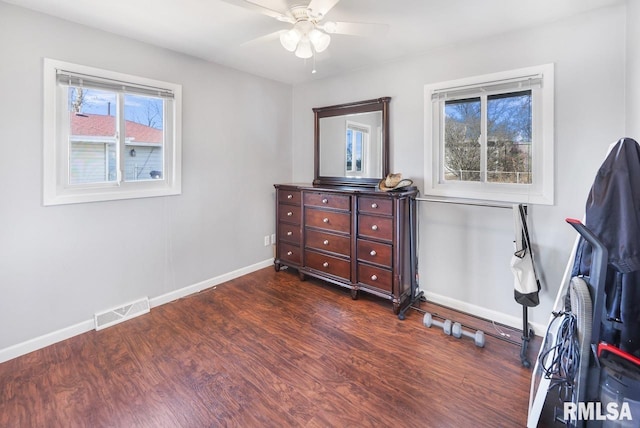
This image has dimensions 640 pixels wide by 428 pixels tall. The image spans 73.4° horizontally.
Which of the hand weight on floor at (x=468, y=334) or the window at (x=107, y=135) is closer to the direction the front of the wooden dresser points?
the window

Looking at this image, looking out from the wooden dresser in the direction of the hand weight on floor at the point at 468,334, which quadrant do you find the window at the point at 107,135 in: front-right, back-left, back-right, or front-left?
back-right

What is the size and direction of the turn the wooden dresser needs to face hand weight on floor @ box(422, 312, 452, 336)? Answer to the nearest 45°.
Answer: approximately 90° to its left

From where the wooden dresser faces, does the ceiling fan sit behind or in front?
in front

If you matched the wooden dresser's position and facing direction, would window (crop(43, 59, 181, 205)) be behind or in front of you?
in front

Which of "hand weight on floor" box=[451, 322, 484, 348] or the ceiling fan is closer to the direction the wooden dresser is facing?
the ceiling fan

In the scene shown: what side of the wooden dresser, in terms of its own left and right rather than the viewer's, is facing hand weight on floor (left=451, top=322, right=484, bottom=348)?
left

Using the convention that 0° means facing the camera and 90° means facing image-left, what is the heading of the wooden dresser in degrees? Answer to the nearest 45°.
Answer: approximately 45°

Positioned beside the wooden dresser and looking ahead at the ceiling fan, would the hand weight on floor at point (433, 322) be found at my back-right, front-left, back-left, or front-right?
front-left
